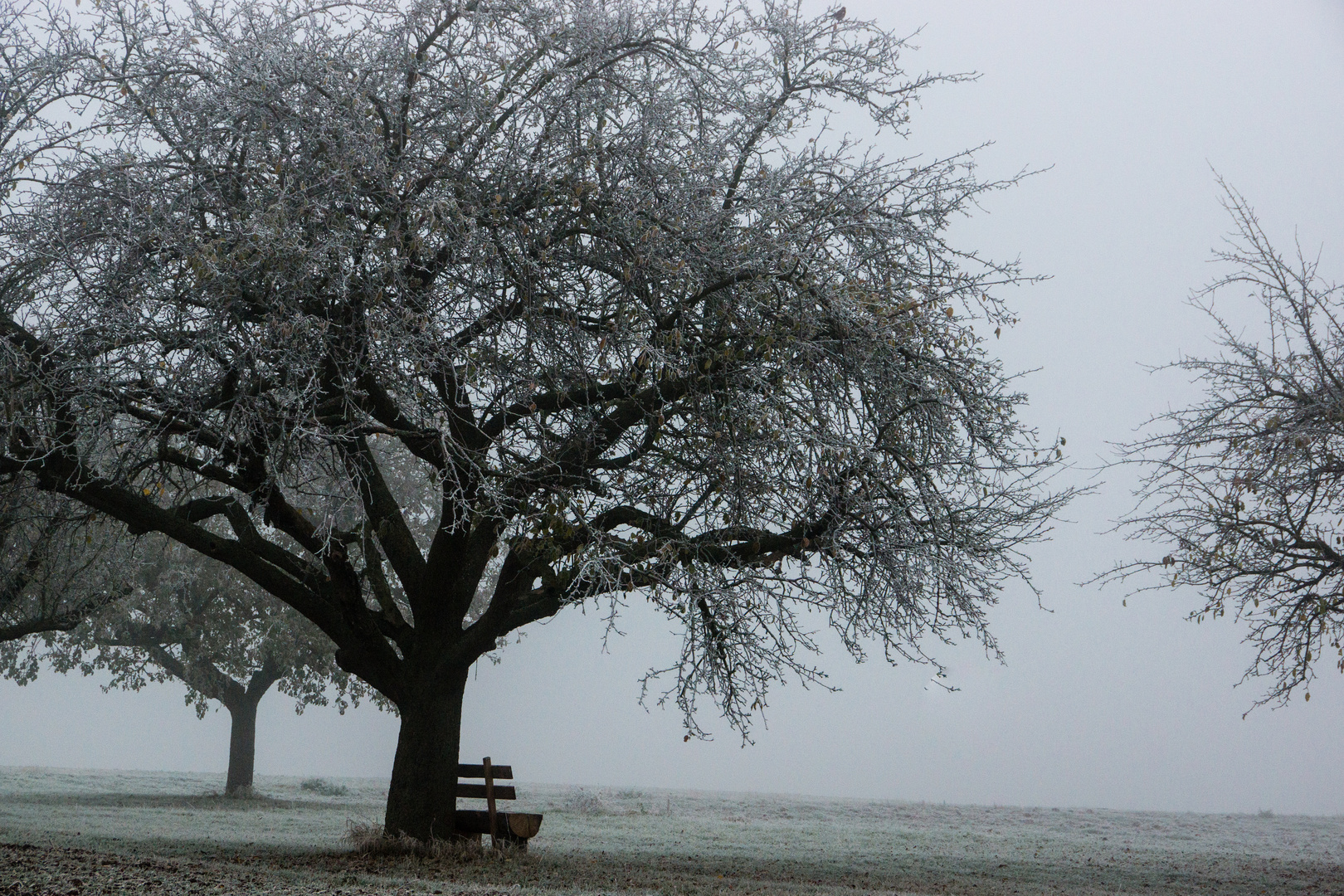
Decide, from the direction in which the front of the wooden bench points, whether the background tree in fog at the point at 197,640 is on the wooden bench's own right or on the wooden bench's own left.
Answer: on the wooden bench's own left

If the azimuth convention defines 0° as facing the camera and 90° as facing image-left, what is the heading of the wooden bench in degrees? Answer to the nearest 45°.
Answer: approximately 225°
